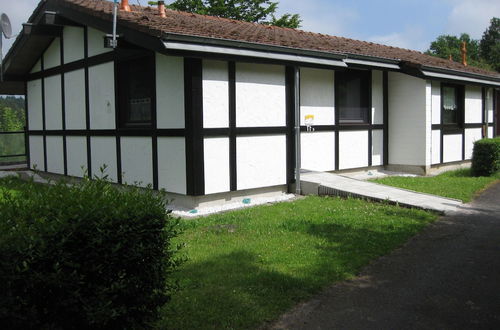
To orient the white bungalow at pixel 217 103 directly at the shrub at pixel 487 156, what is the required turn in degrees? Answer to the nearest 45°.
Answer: approximately 45° to its left

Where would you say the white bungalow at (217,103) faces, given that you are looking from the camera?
facing the viewer and to the right of the viewer

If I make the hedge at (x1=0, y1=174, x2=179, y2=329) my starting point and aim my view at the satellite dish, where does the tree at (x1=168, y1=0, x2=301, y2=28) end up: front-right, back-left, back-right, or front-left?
front-right

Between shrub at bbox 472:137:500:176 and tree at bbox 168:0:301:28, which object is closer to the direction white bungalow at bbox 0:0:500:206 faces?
the shrub

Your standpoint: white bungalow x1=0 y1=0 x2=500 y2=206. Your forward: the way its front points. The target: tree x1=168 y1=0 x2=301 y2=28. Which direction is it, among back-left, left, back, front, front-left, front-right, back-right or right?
back-left

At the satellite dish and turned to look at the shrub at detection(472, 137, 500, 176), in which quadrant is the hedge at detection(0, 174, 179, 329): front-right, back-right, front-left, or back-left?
front-right

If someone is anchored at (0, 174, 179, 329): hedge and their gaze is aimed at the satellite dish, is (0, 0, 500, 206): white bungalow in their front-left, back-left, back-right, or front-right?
front-right

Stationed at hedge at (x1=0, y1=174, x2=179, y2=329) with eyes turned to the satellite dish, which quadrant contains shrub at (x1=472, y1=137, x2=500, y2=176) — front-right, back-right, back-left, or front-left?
front-right

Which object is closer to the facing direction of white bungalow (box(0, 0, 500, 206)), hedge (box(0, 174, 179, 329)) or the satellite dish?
the hedge

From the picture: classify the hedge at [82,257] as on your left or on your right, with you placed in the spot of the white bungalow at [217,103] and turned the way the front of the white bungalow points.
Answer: on your right
